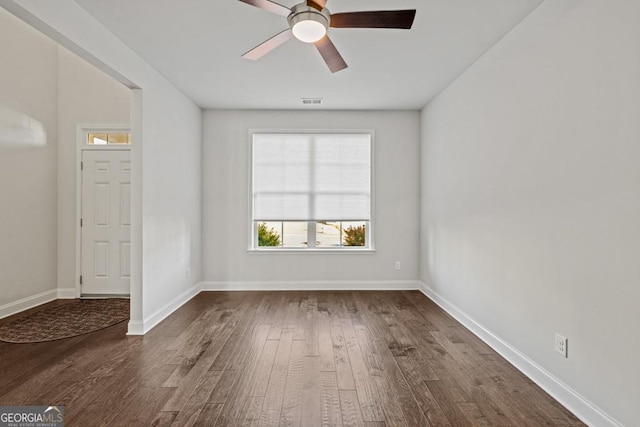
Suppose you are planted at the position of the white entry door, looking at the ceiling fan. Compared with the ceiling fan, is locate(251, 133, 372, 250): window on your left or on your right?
left

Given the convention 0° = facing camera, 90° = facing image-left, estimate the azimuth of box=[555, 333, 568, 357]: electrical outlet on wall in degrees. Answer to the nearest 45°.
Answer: approximately 45°

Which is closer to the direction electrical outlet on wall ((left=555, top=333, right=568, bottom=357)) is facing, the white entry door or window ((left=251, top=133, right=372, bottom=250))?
the white entry door

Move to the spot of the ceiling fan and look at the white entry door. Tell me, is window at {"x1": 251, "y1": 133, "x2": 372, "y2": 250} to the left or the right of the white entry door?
right

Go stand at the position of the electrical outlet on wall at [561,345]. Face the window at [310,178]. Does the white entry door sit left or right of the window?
left

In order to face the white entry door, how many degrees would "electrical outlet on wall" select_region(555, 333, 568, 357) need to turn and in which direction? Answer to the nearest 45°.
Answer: approximately 45° to its right

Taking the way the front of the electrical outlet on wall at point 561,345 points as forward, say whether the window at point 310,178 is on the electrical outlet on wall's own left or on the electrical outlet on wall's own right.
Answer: on the electrical outlet on wall's own right
